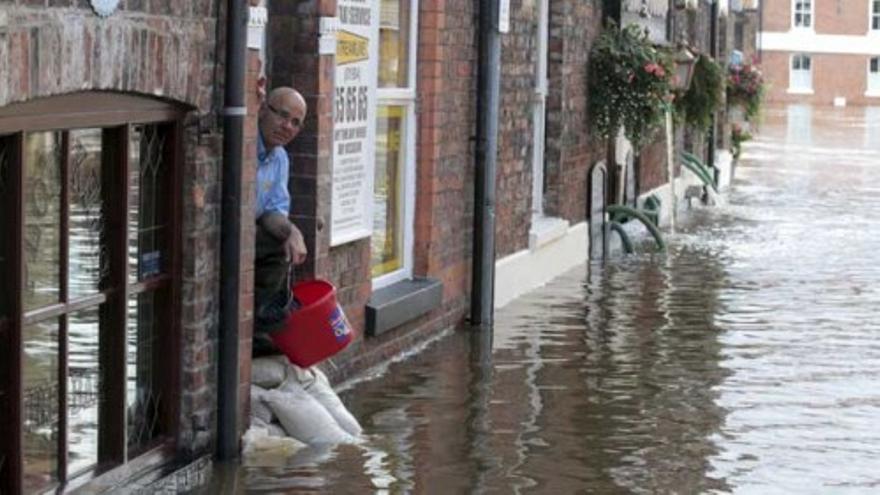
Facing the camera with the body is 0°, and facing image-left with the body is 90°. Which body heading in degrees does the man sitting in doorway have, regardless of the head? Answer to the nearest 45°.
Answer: approximately 315°

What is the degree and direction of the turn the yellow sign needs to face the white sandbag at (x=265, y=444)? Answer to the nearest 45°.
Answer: approximately 45° to its right

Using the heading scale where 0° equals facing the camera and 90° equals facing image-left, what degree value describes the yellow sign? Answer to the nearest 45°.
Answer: approximately 315°

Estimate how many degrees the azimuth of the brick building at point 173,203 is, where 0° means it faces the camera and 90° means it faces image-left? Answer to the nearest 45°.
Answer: approximately 315°

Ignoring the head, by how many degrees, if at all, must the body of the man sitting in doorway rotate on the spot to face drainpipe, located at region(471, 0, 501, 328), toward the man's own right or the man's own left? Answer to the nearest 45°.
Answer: approximately 135° to the man's own left

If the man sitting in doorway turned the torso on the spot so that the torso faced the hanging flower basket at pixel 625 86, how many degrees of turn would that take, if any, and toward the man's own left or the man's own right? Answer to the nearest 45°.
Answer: approximately 135° to the man's own left

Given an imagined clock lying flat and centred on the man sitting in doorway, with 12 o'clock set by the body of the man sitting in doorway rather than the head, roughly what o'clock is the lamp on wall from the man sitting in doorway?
The lamp on wall is roughly at 8 o'clock from the man sitting in doorway.
